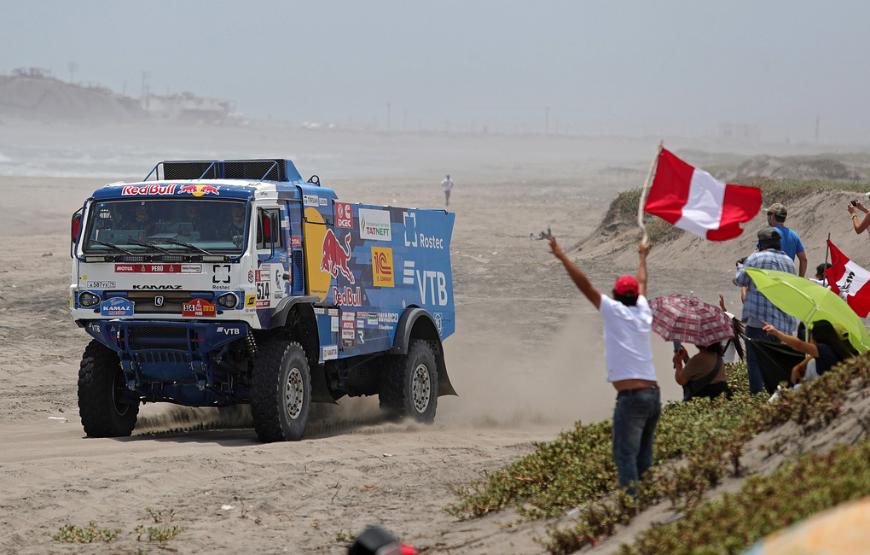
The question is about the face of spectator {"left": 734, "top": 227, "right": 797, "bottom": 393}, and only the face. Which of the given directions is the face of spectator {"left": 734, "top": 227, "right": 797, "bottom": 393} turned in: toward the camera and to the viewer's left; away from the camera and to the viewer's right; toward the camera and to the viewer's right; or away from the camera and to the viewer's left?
away from the camera and to the viewer's left

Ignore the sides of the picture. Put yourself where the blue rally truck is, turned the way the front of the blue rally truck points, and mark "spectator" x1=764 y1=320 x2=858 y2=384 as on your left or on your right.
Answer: on your left

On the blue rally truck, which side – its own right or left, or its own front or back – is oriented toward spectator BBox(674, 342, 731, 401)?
left

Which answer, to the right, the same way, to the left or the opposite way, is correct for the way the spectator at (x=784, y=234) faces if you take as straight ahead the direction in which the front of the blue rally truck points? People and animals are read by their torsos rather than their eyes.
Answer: to the right

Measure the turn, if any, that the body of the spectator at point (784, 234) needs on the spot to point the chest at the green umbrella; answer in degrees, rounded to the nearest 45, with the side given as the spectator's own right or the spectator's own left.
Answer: approximately 135° to the spectator's own left

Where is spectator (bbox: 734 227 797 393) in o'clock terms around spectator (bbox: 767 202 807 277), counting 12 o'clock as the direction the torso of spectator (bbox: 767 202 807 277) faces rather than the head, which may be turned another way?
spectator (bbox: 734 227 797 393) is roughly at 6 o'clock from spectator (bbox: 767 202 807 277).

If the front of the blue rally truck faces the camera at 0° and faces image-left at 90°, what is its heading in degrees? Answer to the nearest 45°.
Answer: approximately 45°

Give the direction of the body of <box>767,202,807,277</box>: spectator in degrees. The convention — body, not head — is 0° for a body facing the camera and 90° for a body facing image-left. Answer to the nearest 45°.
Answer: approximately 135°

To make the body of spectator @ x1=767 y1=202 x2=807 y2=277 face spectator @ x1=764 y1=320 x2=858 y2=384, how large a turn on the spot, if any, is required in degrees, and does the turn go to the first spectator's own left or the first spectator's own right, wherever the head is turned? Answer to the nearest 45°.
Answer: approximately 135° to the first spectator's own left

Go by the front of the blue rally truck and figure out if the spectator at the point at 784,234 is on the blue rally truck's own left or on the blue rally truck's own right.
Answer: on the blue rally truck's own left

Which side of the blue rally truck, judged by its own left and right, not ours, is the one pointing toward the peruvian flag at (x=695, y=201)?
left

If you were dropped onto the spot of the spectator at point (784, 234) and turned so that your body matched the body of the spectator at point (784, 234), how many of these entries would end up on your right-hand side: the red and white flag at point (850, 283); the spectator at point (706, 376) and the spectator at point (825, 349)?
1
